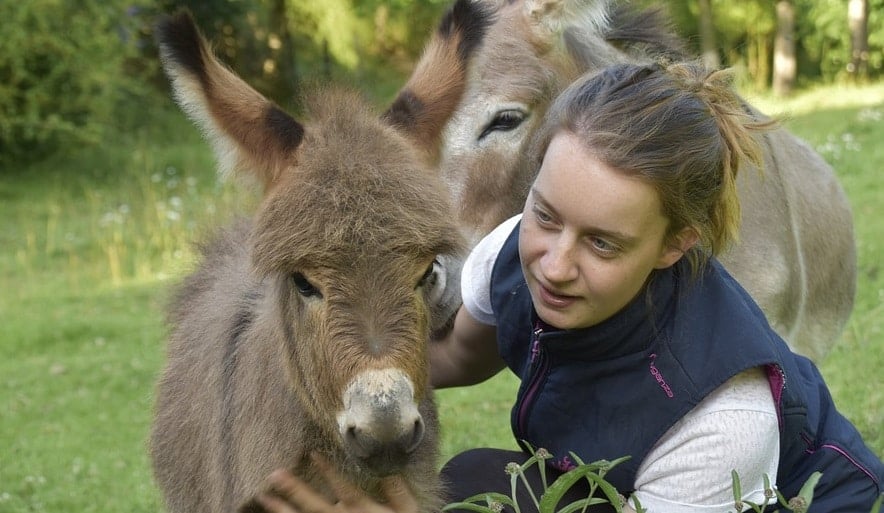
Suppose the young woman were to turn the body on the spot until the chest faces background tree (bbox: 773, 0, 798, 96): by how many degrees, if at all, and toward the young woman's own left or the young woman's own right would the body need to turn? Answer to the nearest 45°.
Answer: approximately 135° to the young woman's own right

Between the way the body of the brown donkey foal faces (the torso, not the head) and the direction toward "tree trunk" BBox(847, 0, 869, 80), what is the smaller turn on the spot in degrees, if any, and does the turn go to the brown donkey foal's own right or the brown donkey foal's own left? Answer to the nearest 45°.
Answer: approximately 90° to the brown donkey foal's own left

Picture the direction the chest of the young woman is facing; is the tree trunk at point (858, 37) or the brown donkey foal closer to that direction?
the brown donkey foal

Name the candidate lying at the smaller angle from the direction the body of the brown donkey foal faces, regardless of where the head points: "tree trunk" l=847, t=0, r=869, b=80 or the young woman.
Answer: the young woman

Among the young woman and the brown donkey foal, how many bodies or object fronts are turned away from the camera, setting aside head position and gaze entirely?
0

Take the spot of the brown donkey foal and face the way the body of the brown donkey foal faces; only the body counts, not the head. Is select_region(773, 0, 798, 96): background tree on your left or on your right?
on your left

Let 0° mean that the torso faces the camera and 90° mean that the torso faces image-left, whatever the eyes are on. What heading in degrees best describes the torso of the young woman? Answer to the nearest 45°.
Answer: approximately 45°

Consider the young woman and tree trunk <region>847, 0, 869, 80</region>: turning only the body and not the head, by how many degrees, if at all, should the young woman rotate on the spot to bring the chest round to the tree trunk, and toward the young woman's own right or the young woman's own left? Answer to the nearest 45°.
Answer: approximately 135° to the young woman's own right

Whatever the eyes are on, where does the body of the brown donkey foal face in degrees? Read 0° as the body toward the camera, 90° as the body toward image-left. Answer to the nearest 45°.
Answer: approximately 315°
